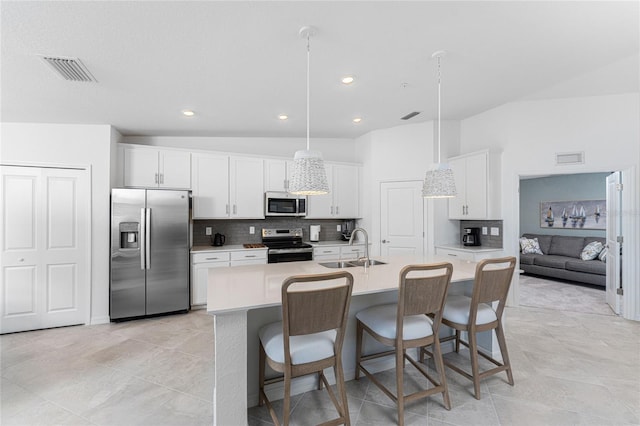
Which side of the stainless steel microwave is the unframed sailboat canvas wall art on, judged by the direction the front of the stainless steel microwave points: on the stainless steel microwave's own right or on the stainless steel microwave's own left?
on the stainless steel microwave's own left

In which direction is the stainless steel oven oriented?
toward the camera

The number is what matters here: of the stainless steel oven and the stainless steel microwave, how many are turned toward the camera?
2

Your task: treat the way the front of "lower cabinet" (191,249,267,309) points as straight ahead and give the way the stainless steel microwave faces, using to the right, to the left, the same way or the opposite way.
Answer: the same way

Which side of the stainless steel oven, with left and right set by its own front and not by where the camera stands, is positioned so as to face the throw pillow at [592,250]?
left

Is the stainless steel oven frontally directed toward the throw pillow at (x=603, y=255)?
no

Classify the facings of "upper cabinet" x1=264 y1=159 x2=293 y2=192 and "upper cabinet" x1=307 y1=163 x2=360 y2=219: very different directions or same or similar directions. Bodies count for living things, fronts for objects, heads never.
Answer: same or similar directions

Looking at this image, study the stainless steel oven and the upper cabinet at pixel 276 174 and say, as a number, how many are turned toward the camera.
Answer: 2

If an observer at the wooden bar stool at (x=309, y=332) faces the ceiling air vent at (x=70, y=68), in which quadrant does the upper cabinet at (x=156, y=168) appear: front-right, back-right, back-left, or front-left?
front-right

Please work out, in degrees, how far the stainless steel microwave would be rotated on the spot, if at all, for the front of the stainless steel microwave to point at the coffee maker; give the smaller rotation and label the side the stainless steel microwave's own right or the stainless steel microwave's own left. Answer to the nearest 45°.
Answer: approximately 90° to the stainless steel microwave's own left

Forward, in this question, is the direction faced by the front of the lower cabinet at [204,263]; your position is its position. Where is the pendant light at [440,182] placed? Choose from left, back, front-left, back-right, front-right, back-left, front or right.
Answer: front-left

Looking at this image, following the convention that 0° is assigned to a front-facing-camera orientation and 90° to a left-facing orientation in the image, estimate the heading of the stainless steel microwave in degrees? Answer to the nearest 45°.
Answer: approximately 0°

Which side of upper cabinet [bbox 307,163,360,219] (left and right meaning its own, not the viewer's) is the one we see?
front

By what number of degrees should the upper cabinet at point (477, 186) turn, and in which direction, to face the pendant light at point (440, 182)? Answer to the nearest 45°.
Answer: approximately 45° to its left

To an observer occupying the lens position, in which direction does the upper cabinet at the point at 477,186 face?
facing the viewer and to the left of the viewer

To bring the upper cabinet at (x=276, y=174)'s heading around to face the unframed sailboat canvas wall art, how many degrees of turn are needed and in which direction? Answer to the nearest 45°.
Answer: approximately 90° to its left

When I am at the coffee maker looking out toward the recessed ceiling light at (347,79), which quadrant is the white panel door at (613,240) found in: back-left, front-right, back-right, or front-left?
back-left

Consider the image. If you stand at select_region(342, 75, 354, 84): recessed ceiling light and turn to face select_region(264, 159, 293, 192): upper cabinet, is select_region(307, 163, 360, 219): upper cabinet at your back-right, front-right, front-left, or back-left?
front-right

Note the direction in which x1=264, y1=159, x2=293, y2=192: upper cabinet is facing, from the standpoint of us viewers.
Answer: facing the viewer
